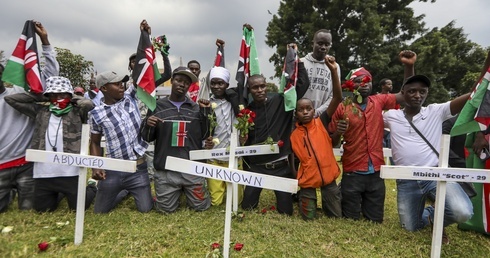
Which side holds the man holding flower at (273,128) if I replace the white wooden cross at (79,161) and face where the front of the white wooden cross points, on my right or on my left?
on my left

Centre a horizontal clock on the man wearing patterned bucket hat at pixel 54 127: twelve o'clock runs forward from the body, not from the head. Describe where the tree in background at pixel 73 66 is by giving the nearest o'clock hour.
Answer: The tree in background is roughly at 6 o'clock from the man wearing patterned bucket hat.

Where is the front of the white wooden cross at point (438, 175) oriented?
toward the camera

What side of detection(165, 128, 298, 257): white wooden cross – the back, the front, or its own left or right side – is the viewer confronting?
front

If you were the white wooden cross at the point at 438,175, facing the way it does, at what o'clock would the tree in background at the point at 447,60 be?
The tree in background is roughly at 6 o'clock from the white wooden cross.

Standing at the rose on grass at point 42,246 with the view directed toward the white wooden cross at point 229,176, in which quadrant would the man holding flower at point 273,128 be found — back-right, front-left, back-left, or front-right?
front-left

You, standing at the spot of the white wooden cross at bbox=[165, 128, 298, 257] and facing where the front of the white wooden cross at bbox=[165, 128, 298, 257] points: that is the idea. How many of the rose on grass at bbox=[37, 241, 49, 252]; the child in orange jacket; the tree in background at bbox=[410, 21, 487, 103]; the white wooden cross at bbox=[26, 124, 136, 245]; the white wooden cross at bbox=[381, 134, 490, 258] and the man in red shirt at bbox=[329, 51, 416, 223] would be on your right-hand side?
2

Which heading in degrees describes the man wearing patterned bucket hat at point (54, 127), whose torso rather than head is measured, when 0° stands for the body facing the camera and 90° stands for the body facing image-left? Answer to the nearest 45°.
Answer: approximately 0°

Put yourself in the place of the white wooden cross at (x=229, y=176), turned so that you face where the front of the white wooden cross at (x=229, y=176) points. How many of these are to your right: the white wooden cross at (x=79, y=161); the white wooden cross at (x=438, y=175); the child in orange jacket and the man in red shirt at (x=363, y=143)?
1

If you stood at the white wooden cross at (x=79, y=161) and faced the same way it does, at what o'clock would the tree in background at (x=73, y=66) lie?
The tree in background is roughly at 6 o'clock from the white wooden cross.

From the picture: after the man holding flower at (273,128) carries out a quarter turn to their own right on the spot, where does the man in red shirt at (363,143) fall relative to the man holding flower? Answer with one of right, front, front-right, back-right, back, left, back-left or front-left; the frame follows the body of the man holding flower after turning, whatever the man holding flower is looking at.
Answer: back
